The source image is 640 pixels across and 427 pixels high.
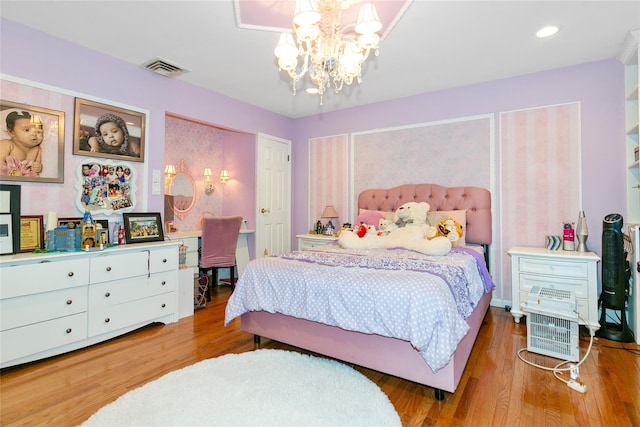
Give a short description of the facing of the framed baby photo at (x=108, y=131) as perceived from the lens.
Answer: facing the viewer and to the right of the viewer

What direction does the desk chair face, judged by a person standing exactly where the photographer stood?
facing away from the viewer and to the left of the viewer

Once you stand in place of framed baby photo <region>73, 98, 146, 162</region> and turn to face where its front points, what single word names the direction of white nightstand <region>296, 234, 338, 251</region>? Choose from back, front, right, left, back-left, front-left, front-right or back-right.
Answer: front-left

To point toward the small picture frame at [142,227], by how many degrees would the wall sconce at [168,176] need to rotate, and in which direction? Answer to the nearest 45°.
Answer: approximately 45° to its right

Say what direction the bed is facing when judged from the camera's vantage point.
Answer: facing the viewer and to the left of the viewer

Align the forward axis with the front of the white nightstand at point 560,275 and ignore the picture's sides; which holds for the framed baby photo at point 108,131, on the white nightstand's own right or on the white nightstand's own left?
on the white nightstand's own right

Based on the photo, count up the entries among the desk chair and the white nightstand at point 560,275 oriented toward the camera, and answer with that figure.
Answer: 1

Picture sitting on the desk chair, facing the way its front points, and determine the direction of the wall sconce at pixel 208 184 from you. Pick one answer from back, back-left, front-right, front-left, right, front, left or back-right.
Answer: front-right

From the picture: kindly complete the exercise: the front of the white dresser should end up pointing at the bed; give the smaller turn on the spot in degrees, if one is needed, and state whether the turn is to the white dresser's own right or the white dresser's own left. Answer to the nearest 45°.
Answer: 0° — it already faces it

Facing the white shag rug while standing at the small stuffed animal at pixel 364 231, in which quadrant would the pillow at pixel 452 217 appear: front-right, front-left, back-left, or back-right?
back-left

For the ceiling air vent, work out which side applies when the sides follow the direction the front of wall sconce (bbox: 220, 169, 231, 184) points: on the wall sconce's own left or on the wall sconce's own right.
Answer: on the wall sconce's own right

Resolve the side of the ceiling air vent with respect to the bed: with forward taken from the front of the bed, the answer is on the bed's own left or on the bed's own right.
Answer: on the bed's own right

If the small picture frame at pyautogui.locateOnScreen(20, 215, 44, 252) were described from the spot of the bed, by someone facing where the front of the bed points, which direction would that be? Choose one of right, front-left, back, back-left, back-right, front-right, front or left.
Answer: front-right

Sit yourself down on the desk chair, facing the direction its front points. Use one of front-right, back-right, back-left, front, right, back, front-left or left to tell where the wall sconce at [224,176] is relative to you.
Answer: front-right

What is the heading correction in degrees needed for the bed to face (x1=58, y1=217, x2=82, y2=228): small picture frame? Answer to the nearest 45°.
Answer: approximately 45° to its right

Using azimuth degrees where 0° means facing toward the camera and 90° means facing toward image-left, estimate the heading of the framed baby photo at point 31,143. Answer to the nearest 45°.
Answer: approximately 315°
